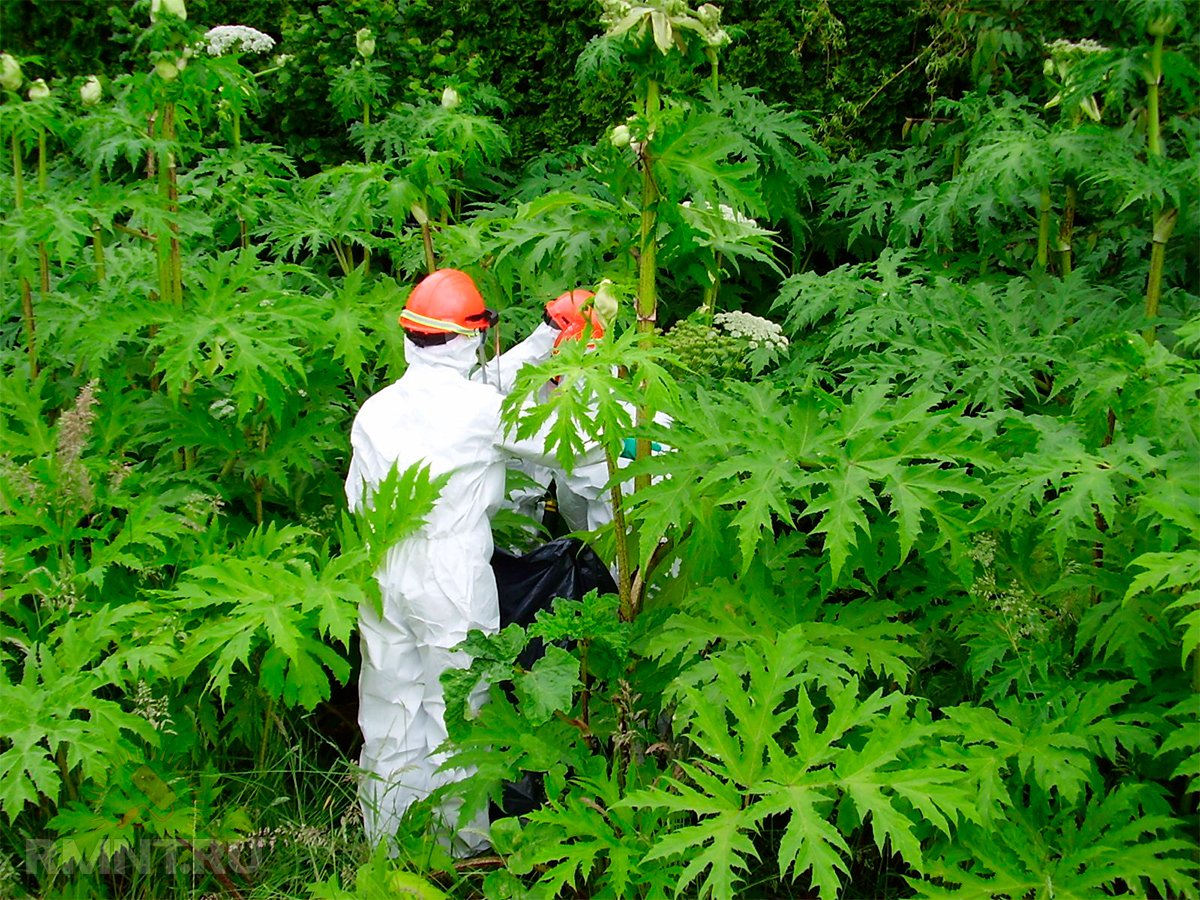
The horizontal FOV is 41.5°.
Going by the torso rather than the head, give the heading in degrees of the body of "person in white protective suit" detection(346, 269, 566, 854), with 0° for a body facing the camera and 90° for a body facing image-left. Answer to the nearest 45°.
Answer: approximately 225°

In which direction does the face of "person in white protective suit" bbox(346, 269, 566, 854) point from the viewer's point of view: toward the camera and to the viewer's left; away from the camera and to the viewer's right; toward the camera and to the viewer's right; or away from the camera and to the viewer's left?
away from the camera and to the viewer's right
